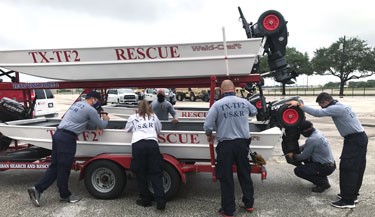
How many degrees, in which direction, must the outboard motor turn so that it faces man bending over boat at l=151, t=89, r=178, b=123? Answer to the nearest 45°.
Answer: approximately 45° to its right

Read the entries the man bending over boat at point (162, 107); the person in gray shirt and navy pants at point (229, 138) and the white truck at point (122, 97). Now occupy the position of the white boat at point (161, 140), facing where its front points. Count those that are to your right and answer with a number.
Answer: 2

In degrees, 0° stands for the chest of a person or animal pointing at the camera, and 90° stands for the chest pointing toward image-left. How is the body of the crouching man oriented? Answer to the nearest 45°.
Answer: approximately 90°

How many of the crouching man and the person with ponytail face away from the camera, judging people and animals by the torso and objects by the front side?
1

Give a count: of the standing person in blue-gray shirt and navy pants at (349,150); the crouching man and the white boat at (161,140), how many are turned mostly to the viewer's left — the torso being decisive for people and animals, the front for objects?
3

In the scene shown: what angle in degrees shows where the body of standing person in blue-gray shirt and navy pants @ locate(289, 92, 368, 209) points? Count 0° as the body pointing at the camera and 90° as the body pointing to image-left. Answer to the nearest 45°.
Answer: approximately 90°

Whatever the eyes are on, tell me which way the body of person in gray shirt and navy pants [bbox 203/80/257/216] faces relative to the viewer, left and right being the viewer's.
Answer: facing away from the viewer

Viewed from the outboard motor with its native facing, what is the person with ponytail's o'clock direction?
The person with ponytail is roughly at 11 o'clock from the outboard motor.

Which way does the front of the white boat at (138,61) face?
to the viewer's left

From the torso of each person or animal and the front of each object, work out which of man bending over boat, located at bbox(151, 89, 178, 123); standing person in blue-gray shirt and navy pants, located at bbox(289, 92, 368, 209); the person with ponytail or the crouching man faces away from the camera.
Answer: the person with ponytail

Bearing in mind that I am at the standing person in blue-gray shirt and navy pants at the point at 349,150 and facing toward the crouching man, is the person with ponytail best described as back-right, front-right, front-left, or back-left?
front-left

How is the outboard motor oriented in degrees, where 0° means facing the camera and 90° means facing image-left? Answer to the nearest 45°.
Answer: approximately 90°

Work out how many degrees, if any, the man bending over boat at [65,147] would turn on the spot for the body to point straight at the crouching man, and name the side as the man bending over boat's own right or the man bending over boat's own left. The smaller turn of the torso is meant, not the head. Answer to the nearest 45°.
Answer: approximately 45° to the man bending over boat's own right

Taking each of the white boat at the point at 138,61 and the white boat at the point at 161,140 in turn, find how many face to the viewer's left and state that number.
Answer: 2

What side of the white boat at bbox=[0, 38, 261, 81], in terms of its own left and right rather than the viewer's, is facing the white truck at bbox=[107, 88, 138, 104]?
right

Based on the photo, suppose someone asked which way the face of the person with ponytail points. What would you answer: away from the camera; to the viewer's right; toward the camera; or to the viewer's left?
away from the camera

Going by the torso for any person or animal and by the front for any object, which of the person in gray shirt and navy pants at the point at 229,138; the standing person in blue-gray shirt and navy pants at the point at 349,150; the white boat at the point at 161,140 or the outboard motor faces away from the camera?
the person in gray shirt and navy pants at the point at 229,138
